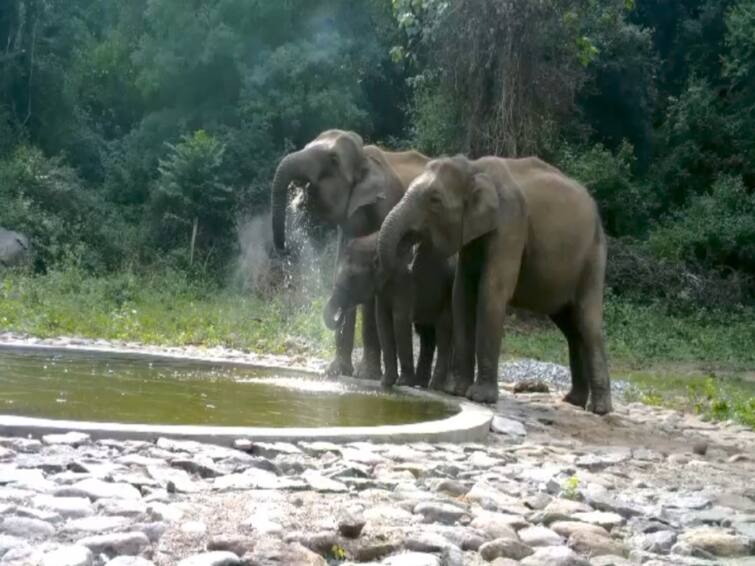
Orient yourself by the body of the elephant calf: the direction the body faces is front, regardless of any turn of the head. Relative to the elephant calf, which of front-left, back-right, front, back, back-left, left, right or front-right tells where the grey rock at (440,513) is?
left

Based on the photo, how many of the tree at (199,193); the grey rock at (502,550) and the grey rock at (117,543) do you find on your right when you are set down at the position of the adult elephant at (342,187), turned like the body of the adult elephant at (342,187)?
1

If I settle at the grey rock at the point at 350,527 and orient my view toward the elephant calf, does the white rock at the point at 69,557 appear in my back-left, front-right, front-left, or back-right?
back-left

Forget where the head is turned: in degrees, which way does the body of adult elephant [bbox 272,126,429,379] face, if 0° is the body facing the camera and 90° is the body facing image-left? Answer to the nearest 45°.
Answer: approximately 90°

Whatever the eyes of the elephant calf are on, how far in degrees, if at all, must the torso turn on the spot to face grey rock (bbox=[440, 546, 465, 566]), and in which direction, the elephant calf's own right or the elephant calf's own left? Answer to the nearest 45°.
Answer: approximately 90° to the elephant calf's own left

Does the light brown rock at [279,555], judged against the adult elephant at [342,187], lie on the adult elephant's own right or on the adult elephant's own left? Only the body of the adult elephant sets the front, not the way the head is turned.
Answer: on the adult elephant's own left

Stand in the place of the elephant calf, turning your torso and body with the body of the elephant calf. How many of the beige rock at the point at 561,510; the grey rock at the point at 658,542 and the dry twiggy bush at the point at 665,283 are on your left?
2

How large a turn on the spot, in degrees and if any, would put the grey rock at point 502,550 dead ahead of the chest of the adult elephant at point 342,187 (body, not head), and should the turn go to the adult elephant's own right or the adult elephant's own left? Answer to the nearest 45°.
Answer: approximately 90° to the adult elephant's own left
